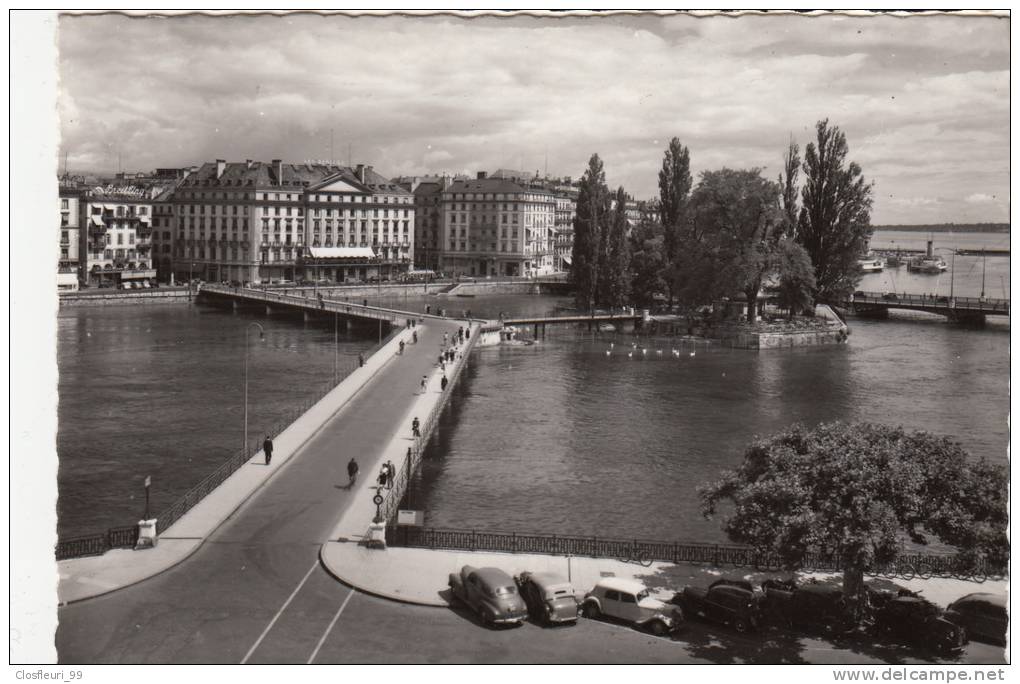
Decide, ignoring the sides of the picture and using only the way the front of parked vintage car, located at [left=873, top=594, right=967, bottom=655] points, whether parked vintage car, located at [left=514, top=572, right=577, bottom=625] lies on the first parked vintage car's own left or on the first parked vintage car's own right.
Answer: on the first parked vintage car's own right

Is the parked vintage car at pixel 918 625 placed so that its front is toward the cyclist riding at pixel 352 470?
no

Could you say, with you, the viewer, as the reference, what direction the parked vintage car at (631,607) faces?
facing the viewer and to the right of the viewer

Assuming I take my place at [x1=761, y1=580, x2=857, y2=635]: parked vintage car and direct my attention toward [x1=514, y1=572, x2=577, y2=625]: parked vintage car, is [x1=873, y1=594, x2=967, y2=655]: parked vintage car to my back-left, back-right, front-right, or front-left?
back-left

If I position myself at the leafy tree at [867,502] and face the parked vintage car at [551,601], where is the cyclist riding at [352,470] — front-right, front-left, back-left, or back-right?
front-right

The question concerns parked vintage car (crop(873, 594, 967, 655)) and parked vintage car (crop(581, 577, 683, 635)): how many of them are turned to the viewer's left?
0

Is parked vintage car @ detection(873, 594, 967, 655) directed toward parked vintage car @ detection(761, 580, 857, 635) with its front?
no

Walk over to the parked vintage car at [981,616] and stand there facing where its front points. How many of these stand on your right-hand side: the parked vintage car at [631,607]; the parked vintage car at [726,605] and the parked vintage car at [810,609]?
0

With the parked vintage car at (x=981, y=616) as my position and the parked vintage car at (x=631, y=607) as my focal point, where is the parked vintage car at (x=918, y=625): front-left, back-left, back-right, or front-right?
front-left

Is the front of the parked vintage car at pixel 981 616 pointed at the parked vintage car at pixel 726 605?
no

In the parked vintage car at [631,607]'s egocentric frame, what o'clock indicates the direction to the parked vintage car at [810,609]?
the parked vintage car at [810,609] is roughly at 10 o'clock from the parked vintage car at [631,607].

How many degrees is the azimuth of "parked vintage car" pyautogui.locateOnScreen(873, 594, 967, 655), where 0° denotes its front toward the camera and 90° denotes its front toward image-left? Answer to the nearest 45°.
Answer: approximately 315°
